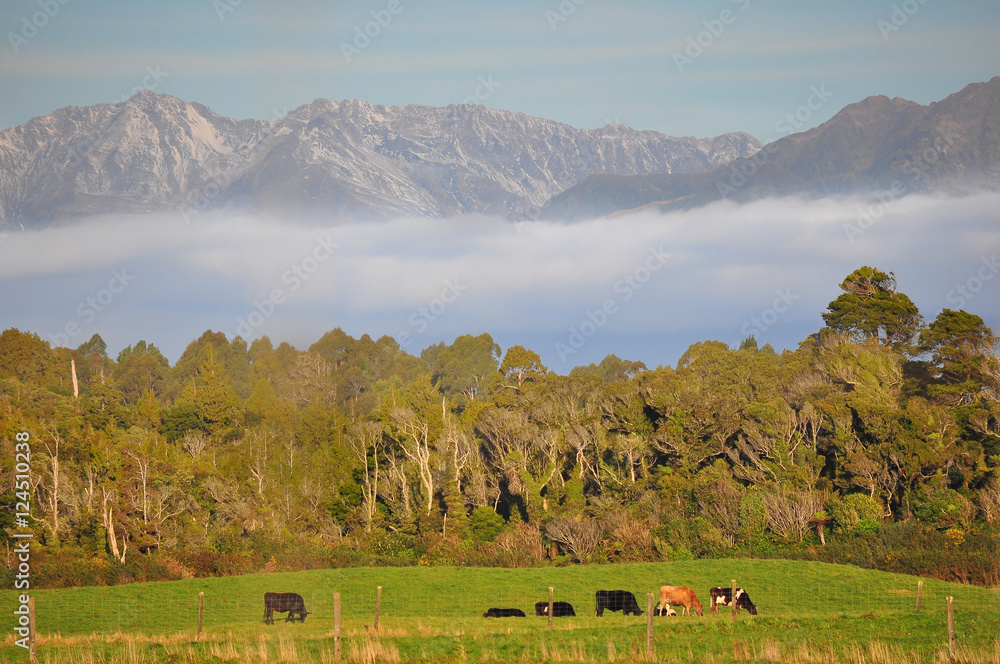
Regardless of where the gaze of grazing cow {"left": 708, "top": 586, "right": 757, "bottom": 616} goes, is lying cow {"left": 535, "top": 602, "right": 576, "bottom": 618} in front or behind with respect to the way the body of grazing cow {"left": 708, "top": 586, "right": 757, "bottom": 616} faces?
behind

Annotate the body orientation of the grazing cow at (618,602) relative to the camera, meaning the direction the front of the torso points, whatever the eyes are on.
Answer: to the viewer's right

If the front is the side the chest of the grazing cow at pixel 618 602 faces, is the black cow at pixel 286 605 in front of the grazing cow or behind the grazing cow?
behind

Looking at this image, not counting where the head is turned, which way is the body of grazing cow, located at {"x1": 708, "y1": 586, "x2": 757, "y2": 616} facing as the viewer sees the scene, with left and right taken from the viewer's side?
facing to the right of the viewer

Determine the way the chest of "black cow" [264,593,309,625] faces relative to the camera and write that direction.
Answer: to the viewer's right

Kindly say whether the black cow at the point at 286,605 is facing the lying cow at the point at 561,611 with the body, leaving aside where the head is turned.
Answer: yes
